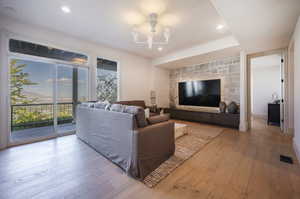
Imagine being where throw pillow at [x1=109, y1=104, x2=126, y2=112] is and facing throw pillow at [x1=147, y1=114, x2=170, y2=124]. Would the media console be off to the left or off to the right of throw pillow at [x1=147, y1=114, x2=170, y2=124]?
left

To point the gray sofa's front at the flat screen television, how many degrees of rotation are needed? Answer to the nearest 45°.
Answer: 0° — it already faces it

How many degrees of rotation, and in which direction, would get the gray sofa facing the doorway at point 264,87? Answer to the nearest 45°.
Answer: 0° — it already faces it

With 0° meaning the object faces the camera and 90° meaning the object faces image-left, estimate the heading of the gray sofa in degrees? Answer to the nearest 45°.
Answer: approximately 225°

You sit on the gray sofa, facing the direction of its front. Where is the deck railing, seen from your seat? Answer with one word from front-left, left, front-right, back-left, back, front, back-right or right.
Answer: left

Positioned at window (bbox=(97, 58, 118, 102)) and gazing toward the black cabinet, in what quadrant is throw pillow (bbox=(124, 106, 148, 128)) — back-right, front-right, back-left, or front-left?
front-right

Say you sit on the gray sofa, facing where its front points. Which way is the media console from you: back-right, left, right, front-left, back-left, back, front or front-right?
front

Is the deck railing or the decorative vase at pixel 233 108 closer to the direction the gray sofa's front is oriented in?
the decorative vase

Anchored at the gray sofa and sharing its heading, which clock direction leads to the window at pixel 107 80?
The window is roughly at 10 o'clock from the gray sofa.

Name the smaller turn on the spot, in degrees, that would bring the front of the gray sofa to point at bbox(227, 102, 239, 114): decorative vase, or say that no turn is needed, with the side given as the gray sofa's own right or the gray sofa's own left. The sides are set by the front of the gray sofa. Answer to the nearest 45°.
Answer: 0° — it already faces it
